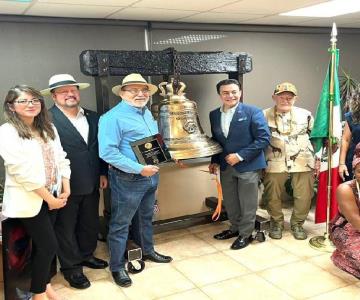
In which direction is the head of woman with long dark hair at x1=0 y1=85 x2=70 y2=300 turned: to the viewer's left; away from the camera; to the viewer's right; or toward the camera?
toward the camera

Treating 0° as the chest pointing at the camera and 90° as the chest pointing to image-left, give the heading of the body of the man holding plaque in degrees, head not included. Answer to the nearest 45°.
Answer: approximately 315°

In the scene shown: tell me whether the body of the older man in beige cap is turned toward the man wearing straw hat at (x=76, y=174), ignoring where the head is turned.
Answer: no

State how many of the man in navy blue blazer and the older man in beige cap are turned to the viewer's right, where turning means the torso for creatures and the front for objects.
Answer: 0

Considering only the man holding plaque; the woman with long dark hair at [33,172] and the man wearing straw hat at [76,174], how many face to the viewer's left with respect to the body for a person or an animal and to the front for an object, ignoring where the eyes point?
0

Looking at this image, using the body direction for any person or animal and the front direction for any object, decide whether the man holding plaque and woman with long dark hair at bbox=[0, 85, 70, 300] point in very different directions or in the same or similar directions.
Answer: same or similar directions

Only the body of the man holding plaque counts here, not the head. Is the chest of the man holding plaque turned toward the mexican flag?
no

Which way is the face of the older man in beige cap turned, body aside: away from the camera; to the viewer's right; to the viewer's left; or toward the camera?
toward the camera

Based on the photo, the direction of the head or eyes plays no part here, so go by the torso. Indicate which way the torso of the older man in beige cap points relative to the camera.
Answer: toward the camera

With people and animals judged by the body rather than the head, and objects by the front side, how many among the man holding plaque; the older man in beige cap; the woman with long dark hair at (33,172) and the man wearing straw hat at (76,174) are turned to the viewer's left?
0

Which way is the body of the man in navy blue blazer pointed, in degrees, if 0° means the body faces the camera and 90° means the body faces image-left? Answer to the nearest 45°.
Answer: approximately 45°

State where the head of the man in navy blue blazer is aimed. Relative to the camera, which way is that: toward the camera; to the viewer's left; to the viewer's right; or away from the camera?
toward the camera

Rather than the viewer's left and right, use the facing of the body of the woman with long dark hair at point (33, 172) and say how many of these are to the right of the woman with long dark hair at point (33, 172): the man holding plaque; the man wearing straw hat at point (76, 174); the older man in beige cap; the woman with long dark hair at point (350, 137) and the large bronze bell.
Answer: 0

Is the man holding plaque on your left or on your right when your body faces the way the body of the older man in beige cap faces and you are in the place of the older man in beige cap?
on your right

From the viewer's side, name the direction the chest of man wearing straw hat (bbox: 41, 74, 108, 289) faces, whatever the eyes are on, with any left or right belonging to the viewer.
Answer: facing the viewer and to the right of the viewer

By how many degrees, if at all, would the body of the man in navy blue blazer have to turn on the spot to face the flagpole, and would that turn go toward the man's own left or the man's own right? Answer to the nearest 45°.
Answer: approximately 135° to the man's own left

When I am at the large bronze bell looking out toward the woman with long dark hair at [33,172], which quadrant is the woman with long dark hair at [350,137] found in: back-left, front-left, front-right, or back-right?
back-left
